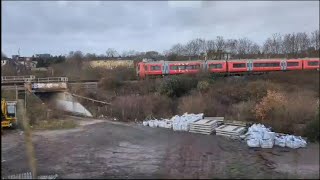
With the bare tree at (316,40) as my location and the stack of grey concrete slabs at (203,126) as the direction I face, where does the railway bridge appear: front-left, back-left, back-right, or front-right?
front-right

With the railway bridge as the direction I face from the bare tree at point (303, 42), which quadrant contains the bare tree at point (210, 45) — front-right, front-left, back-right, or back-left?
front-right

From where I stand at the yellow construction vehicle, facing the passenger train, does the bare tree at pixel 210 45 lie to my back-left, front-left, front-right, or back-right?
front-left

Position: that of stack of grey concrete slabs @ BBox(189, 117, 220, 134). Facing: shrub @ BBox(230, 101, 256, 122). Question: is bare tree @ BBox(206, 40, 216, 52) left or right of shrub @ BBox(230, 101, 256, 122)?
left

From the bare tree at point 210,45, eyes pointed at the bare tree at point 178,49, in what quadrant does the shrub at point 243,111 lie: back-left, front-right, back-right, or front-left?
back-left
